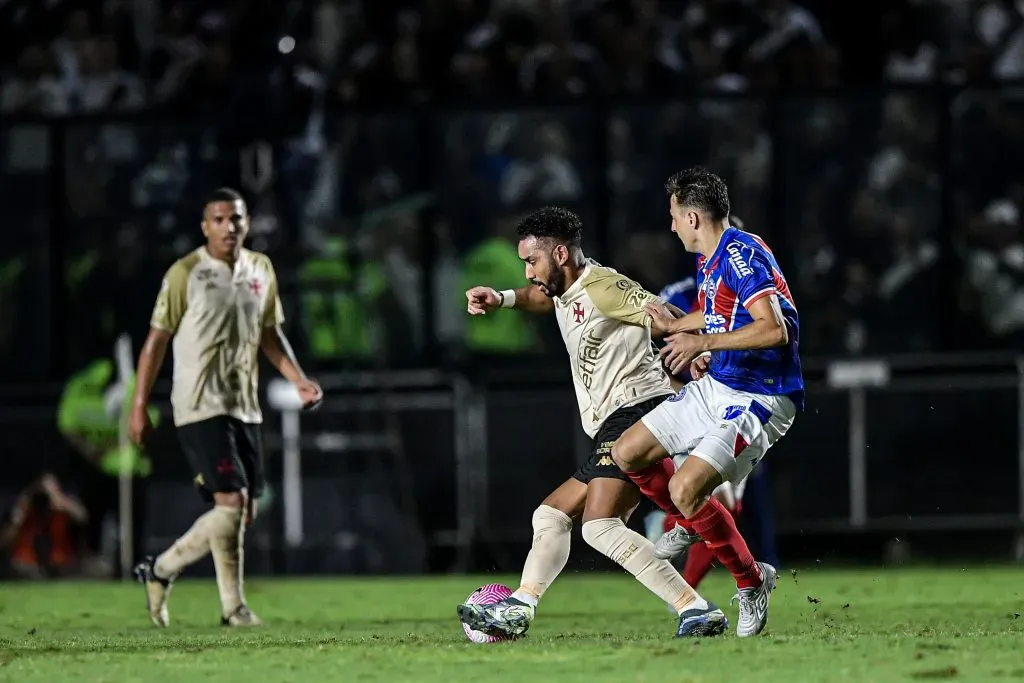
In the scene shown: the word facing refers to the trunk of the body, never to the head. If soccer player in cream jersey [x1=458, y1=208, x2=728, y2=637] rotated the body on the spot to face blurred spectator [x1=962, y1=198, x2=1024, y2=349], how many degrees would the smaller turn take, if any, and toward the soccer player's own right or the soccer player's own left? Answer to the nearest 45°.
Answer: approximately 180°

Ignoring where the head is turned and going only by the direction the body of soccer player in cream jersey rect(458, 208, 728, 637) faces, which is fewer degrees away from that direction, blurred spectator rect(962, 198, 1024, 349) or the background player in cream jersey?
the background player in cream jersey

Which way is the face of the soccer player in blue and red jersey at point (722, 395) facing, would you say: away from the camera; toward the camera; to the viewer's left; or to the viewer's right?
to the viewer's left

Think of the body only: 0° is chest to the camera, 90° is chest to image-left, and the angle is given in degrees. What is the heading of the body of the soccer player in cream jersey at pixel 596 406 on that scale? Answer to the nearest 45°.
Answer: approximately 45°

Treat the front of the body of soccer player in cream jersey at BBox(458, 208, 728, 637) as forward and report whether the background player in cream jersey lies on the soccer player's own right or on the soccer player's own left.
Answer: on the soccer player's own right
